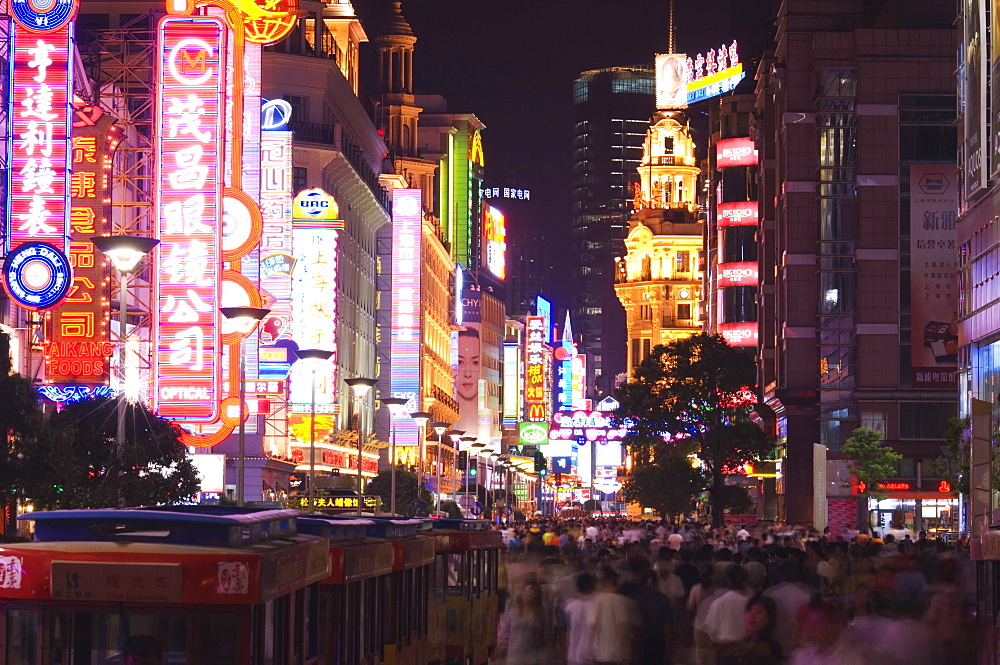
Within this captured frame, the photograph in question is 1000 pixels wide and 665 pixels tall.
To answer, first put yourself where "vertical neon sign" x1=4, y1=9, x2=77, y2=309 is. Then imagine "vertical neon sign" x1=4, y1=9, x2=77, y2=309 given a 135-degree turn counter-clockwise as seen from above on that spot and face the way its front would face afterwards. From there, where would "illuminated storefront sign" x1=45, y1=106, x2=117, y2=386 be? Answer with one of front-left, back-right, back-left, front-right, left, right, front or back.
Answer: front-left

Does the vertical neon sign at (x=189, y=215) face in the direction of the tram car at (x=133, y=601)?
yes

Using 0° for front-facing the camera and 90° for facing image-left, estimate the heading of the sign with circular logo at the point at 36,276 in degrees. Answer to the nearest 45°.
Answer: approximately 0°

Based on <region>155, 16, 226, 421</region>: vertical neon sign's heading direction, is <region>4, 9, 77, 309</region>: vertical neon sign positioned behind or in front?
in front

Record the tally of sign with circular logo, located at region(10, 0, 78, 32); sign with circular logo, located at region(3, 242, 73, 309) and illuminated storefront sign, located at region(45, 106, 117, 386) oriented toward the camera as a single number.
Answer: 3

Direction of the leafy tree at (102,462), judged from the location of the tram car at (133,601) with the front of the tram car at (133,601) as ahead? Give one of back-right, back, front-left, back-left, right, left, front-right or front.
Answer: back
